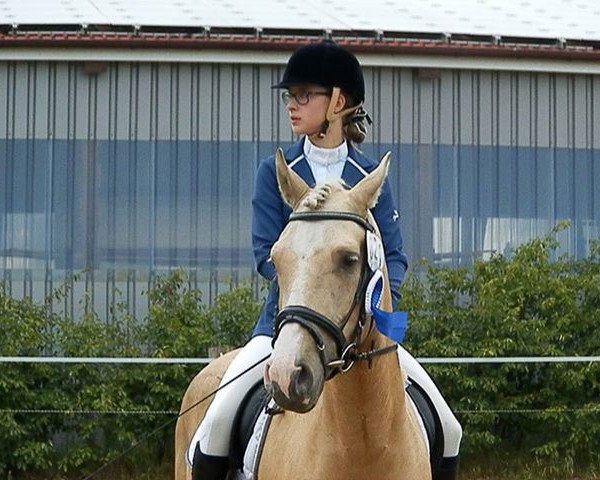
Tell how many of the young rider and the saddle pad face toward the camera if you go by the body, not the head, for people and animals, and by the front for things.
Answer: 2

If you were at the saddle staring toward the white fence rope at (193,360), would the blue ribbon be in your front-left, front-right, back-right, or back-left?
back-right

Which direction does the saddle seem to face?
toward the camera

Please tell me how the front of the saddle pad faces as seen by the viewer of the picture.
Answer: facing the viewer

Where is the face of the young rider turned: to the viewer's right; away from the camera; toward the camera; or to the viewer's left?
to the viewer's left

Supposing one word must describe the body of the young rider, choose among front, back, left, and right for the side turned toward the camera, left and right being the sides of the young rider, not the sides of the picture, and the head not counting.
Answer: front
